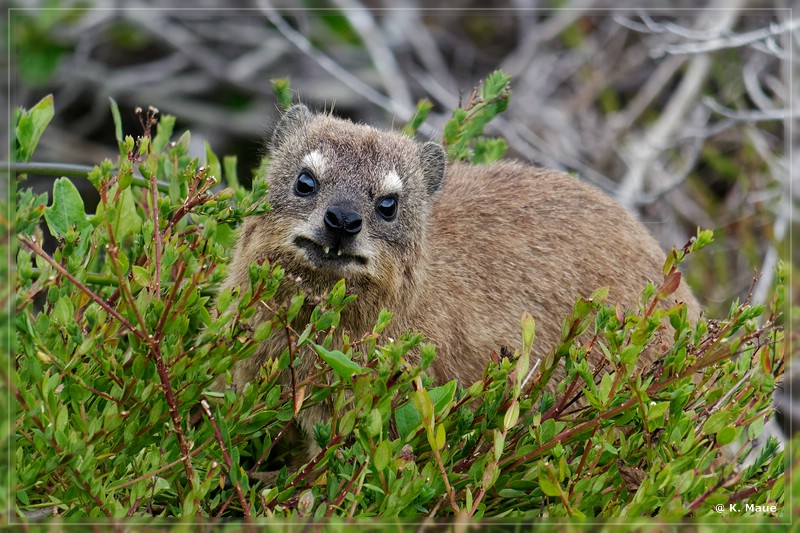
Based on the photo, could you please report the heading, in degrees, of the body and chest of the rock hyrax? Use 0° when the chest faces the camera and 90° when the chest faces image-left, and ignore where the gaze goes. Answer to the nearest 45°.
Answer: approximately 45°
